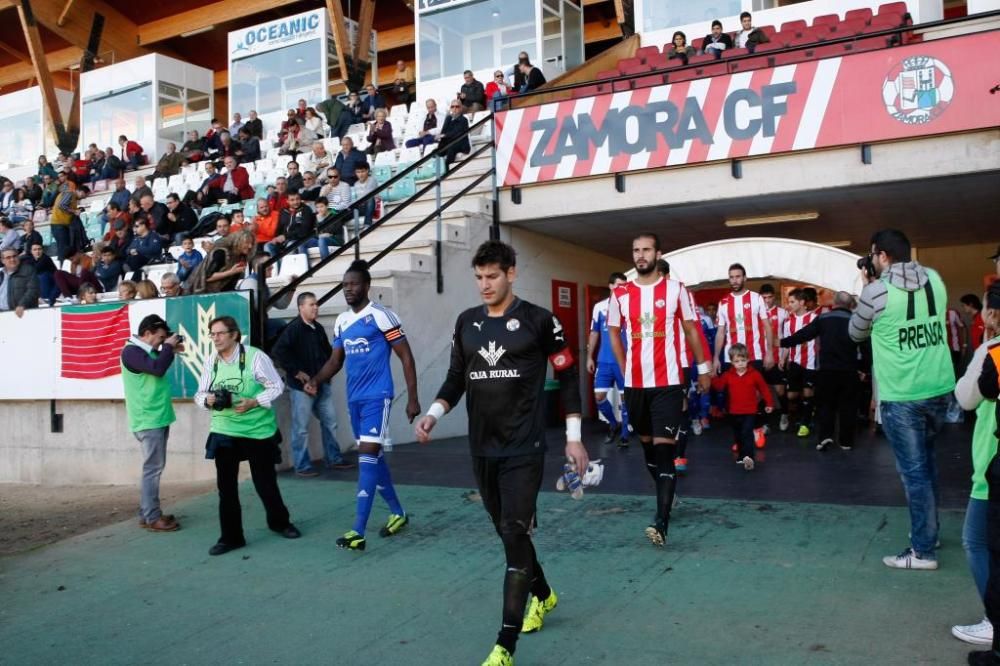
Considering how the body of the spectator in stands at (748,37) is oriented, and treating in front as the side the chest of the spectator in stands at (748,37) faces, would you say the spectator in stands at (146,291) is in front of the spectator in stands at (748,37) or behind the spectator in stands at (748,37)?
in front

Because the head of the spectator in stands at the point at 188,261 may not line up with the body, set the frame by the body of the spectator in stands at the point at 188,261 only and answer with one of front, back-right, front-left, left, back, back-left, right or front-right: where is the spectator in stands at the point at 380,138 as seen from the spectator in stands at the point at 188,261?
back

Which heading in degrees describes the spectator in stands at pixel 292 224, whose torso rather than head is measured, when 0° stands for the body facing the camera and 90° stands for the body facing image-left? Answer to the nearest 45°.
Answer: approximately 45°

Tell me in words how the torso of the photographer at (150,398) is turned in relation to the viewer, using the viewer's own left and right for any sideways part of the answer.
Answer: facing to the right of the viewer

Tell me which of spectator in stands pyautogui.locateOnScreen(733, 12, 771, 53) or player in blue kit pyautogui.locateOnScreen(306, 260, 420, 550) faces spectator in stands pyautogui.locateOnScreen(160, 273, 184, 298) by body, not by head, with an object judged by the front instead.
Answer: spectator in stands pyautogui.locateOnScreen(733, 12, 771, 53)

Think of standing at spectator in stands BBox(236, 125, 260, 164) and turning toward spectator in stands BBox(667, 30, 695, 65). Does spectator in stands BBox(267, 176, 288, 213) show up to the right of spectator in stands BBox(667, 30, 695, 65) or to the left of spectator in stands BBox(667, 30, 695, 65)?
right

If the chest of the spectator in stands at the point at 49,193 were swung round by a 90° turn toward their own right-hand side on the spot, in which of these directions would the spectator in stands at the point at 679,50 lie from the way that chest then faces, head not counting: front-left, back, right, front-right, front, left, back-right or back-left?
back

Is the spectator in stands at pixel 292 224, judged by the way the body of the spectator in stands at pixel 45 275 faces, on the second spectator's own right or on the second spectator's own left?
on the second spectator's own left

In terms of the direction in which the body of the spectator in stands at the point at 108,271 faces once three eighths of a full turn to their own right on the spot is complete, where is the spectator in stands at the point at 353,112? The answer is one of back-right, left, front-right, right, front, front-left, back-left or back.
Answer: front-right

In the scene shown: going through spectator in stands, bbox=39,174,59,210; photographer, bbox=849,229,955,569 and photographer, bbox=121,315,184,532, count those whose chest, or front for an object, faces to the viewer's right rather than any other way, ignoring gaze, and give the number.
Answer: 1

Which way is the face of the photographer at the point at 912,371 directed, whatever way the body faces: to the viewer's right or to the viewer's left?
to the viewer's left

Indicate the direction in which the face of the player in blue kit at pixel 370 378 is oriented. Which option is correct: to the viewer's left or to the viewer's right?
to the viewer's left

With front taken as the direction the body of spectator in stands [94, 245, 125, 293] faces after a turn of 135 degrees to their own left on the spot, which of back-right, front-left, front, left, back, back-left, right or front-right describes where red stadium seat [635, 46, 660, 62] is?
front
